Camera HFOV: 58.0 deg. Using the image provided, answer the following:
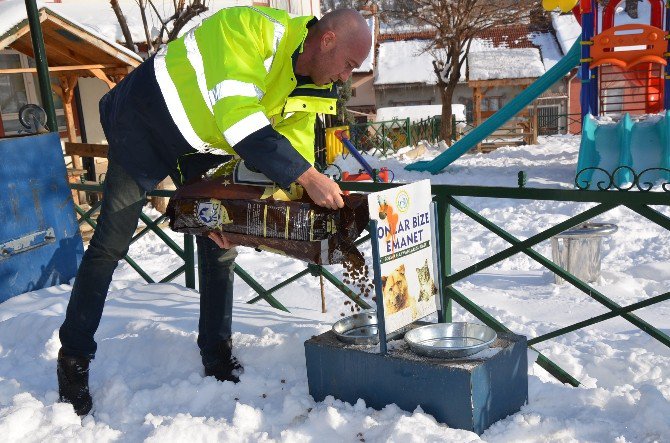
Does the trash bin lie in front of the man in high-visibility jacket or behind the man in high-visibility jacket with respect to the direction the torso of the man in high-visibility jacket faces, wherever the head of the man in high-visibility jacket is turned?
in front

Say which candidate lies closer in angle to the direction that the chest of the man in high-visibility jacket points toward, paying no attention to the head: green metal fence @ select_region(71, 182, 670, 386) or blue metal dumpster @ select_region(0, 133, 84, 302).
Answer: the green metal fence

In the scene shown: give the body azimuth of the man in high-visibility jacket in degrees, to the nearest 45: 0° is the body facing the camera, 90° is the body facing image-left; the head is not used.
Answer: approximately 270°

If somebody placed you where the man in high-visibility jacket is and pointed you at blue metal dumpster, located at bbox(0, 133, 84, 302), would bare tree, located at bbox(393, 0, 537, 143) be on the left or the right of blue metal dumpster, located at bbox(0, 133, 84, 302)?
right

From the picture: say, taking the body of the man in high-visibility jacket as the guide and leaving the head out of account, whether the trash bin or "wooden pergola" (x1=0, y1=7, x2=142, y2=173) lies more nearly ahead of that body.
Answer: the trash bin

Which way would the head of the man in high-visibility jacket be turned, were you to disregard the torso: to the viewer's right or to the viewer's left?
to the viewer's right

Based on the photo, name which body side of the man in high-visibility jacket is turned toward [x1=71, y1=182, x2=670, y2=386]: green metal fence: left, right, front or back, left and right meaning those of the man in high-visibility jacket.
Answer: front

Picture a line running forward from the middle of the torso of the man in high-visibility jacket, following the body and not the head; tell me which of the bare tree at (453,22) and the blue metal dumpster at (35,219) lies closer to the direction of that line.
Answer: the bare tree

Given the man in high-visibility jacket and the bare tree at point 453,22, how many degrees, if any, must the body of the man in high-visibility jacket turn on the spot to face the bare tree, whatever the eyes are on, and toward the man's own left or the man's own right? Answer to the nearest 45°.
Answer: approximately 45° to the man's own left

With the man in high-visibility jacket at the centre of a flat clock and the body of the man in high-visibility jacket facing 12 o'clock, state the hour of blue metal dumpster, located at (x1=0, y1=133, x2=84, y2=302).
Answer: The blue metal dumpster is roughly at 8 o'clock from the man in high-visibility jacket.
